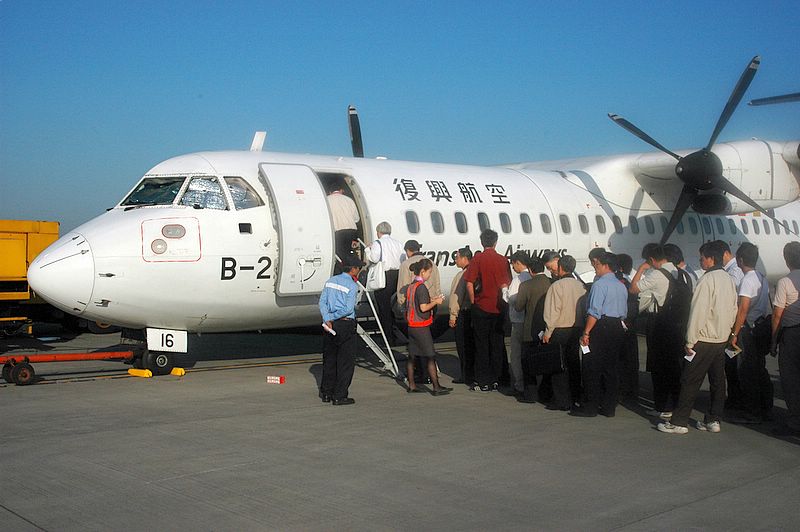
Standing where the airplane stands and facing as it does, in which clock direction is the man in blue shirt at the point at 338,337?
The man in blue shirt is roughly at 10 o'clock from the airplane.

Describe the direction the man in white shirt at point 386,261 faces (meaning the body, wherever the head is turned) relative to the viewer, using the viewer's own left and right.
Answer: facing away from the viewer and to the left of the viewer

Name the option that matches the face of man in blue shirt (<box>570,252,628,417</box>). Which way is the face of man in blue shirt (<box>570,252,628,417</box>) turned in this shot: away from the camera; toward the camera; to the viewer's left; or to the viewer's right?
to the viewer's left

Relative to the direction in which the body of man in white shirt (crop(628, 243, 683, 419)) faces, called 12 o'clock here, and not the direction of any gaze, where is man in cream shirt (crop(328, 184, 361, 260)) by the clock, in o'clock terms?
man in cream shirt (crop(328, 184, 361, 260)) is roughly at 1 o'clock from man in white shirt (crop(628, 243, 683, 419)).

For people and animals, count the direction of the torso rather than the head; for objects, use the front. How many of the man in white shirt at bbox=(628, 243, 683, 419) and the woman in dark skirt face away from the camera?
0

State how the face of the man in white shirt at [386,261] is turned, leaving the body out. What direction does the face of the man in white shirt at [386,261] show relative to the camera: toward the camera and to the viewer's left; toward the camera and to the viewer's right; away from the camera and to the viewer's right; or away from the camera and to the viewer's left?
away from the camera and to the viewer's left
